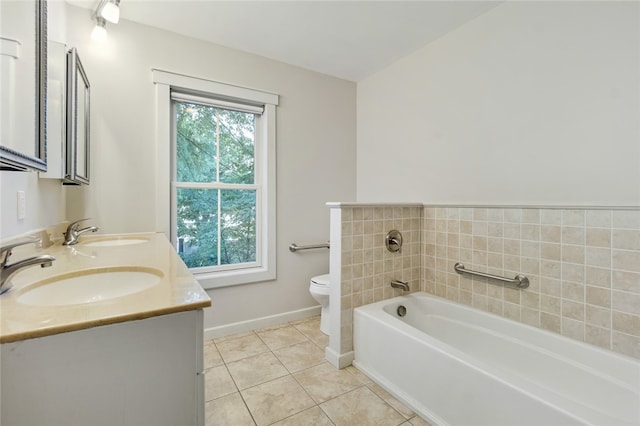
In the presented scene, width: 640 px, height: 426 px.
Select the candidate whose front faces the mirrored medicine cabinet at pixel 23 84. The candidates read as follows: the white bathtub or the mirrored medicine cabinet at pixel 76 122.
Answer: the white bathtub

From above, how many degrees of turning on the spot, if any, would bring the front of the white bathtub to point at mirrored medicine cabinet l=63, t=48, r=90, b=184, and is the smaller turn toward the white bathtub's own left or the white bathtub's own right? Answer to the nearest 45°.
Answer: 0° — it already faces it

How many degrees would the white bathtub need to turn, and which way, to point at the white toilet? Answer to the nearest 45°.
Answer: approximately 45° to its right

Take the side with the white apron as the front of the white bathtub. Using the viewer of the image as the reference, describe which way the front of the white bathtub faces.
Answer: facing the viewer and to the left of the viewer

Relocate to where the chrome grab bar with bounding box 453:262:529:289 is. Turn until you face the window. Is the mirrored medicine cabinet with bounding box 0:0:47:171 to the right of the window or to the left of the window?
left

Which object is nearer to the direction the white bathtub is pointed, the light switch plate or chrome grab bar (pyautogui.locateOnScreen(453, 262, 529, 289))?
the light switch plate

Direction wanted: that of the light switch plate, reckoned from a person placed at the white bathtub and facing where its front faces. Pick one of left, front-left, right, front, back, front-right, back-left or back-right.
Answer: front

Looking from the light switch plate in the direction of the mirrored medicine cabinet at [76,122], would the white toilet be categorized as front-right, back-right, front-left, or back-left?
front-right

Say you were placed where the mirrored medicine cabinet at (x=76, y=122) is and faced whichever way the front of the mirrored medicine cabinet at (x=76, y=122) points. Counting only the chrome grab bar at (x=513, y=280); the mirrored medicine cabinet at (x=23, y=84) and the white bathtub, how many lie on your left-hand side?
0

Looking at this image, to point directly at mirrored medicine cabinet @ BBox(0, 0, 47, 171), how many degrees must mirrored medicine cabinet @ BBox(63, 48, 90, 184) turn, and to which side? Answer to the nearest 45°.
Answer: approximately 90° to its right

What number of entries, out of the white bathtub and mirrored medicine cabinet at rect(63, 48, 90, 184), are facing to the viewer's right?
1

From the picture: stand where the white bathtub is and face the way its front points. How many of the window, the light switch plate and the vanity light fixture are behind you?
0

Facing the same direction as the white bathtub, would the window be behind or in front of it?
in front

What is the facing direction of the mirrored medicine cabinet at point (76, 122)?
to the viewer's right

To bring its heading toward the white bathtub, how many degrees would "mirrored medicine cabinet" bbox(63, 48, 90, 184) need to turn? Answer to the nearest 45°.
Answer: approximately 45° to its right
